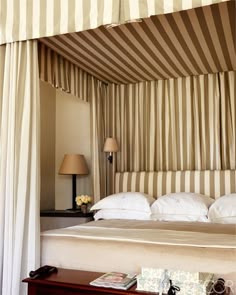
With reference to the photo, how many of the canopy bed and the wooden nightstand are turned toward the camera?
2

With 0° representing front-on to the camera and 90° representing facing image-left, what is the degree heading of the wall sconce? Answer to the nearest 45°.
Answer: approximately 0°

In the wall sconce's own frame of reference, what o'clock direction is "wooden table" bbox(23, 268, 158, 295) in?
The wooden table is roughly at 12 o'clock from the wall sconce.

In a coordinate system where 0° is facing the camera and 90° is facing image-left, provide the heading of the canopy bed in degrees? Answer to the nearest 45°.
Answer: approximately 0°
